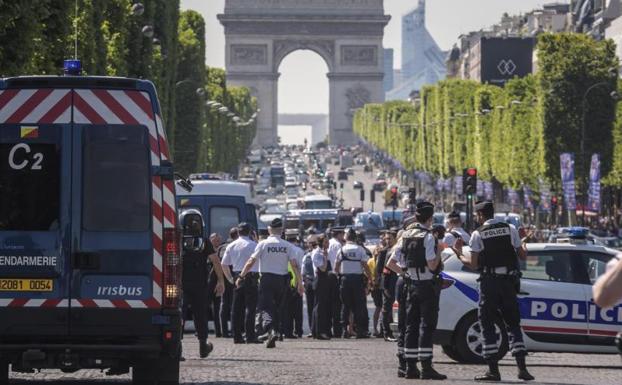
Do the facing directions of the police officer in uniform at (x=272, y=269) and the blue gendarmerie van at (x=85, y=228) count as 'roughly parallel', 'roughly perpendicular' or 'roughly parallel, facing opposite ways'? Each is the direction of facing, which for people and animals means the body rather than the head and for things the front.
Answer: roughly parallel

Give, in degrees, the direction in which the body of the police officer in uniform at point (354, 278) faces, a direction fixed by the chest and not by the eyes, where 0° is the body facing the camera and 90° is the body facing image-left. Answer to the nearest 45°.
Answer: approximately 180°

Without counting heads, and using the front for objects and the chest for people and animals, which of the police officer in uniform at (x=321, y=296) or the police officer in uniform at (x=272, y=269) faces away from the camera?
the police officer in uniform at (x=272, y=269)

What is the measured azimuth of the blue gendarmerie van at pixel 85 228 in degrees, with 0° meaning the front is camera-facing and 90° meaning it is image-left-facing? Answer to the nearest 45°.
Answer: approximately 180°

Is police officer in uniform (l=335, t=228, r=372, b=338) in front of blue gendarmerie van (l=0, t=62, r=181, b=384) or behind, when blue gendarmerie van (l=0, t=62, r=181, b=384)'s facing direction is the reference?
in front

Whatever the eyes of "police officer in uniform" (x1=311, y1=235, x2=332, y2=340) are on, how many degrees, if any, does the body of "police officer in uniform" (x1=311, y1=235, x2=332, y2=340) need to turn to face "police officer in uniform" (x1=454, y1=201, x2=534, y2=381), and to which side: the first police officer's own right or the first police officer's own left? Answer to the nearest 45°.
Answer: approximately 90° to the first police officer's own right

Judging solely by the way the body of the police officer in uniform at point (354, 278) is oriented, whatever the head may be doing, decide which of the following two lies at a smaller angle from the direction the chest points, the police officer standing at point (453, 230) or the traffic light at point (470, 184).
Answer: the traffic light

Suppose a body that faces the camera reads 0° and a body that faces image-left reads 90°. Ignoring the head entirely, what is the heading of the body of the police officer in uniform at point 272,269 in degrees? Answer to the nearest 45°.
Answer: approximately 180°
